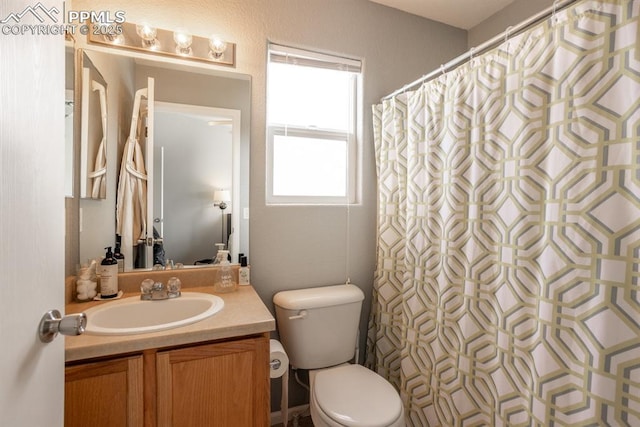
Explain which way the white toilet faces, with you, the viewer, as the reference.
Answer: facing the viewer and to the right of the viewer

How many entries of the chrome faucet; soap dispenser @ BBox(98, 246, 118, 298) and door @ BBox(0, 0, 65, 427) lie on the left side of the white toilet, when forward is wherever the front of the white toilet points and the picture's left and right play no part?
0

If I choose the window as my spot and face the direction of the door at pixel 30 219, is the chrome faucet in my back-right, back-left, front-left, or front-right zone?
front-right

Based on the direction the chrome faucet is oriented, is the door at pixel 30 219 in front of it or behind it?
in front

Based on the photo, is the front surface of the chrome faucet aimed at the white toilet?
no

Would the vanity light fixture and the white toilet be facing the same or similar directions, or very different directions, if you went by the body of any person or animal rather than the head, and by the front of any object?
same or similar directions

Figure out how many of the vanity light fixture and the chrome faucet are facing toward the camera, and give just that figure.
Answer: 2

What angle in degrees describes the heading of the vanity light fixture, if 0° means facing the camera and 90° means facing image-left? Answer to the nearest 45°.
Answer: approximately 0°

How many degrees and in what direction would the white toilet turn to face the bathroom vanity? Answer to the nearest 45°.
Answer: approximately 90° to its right

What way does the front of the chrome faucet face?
toward the camera
